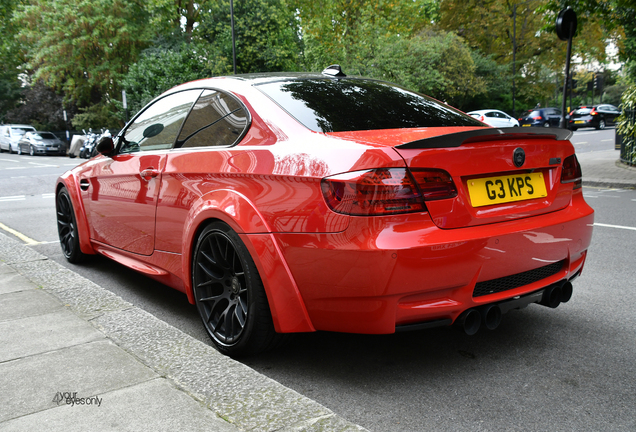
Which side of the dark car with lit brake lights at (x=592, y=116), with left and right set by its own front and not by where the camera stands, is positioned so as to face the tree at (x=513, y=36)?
left

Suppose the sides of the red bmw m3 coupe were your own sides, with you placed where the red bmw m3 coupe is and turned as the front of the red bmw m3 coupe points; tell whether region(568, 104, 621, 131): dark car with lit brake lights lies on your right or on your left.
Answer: on your right

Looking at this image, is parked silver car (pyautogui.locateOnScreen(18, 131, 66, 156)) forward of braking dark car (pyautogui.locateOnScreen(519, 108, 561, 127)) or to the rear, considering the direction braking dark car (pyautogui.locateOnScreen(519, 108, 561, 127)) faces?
to the rear

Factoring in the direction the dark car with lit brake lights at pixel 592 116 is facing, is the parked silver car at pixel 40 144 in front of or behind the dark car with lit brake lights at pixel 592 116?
behind

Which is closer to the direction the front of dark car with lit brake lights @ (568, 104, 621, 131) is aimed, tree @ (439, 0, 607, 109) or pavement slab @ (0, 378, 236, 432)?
the tree

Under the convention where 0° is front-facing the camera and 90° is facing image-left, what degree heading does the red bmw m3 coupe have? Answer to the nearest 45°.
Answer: approximately 135°
